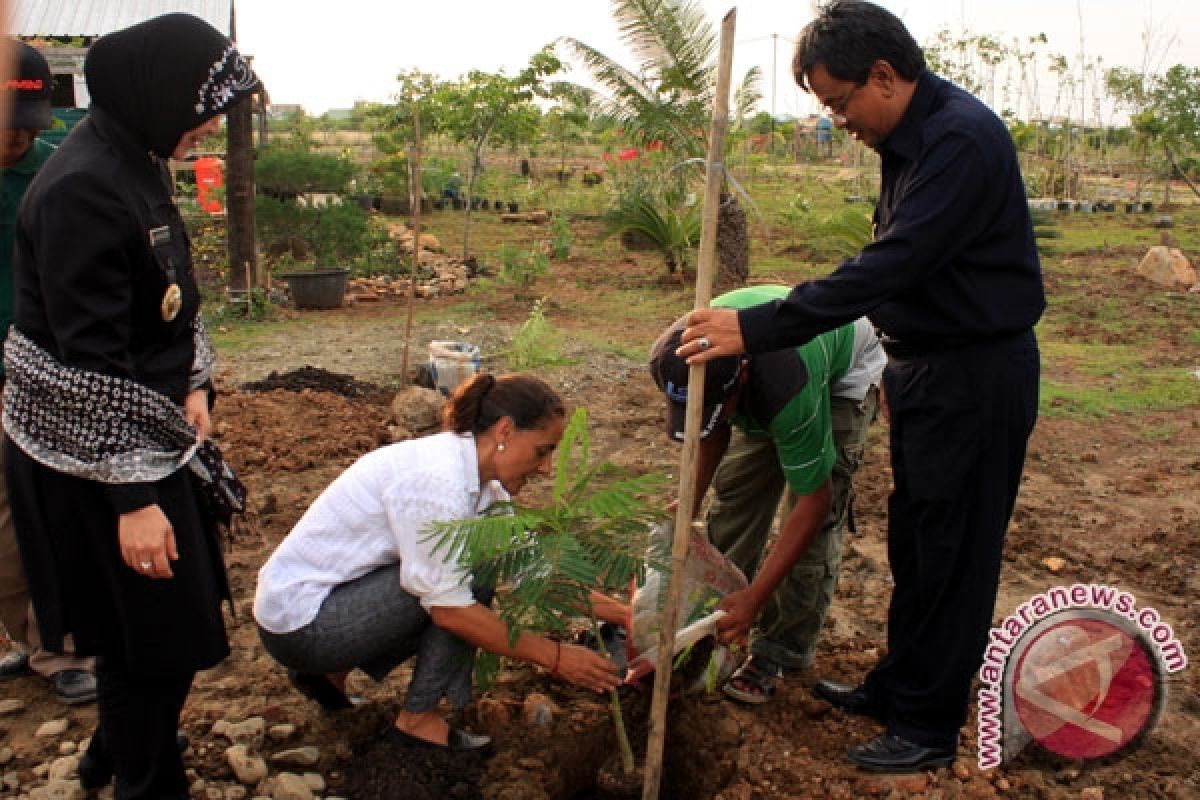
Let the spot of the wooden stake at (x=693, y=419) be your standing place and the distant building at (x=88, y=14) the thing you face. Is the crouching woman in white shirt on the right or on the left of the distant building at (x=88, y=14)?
left

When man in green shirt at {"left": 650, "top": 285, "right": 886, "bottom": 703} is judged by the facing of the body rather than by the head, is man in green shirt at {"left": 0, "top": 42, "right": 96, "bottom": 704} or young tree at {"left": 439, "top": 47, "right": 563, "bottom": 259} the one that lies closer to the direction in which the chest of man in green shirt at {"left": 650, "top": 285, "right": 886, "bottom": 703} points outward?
the man in green shirt

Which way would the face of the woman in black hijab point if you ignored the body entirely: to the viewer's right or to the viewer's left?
to the viewer's right

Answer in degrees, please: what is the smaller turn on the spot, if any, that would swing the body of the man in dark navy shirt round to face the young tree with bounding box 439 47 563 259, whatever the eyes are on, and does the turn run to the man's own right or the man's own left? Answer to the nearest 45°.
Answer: approximately 45° to the man's own right

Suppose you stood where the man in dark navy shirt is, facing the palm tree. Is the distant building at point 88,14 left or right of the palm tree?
left

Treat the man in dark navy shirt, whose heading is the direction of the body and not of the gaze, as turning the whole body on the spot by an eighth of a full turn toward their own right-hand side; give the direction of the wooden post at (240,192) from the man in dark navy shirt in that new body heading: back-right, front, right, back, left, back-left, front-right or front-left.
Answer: front

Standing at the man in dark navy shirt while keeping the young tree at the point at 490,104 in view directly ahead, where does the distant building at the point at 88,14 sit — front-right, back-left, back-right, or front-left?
front-left

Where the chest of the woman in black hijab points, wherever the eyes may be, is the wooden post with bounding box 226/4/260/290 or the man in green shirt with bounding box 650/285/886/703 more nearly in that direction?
the man in green shirt

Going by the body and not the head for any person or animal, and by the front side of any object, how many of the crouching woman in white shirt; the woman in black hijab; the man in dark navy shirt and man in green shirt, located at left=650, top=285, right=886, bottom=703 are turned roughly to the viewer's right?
2

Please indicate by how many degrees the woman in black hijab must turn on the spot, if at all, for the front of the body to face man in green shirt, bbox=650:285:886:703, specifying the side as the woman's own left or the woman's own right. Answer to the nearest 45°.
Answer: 0° — they already face them

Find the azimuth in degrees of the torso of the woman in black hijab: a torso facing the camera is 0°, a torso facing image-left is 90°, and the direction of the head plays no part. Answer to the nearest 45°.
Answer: approximately 270°

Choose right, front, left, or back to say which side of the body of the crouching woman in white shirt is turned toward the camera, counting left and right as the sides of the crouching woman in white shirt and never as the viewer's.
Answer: right

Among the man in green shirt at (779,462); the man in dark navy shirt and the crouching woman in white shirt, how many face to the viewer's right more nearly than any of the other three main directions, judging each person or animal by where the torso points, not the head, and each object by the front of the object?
1

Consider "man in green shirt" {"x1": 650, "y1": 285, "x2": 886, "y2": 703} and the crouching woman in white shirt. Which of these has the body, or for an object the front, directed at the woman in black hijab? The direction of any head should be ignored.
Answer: the man in green shirt

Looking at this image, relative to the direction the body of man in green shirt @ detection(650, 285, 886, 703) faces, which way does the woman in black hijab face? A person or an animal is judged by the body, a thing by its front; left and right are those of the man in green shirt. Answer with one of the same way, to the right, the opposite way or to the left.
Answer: the opposite way

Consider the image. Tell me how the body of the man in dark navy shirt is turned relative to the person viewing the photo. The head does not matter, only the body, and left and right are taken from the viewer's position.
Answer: facing to the left of the viewer

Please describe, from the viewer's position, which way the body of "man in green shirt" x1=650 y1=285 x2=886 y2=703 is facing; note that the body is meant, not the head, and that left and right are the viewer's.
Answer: facing the viewer and to the left of the viewer
